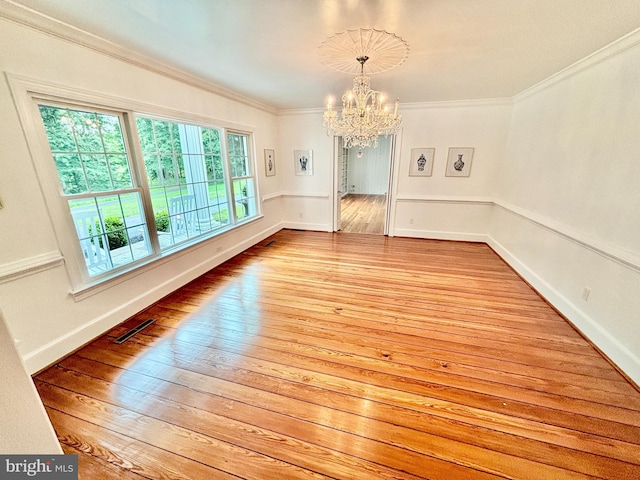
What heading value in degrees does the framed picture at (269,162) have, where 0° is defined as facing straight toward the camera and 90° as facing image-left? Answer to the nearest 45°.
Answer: approximately 315°

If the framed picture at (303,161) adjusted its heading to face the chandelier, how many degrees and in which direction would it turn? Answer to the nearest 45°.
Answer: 0° — it already faces it

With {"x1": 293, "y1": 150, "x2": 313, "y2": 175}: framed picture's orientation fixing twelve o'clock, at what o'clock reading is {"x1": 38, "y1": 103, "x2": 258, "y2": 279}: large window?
The large window is roughly at 1 o'clock from the framed picture.

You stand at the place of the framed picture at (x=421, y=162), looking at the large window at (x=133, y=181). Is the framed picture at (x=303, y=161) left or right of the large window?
right

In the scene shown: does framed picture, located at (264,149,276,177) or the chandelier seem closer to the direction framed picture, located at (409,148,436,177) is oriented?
the chandelier

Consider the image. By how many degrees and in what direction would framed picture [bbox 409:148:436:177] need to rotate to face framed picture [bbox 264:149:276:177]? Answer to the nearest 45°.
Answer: approximately 90° to its right

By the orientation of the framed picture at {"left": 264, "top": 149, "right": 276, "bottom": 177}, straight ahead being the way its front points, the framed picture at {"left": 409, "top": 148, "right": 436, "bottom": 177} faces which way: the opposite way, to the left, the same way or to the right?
to the right

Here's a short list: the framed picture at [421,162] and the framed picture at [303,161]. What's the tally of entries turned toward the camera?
2

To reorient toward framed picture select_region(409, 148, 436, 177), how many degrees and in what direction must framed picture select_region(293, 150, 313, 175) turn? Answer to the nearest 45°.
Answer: approximately 90° to its left

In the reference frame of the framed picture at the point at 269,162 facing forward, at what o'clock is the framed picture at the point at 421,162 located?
the framed picture at the point at 421,162 is roughly at 11 o'clock from the framed picture at the point at 269,162.

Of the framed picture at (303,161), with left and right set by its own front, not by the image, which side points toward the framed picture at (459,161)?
left

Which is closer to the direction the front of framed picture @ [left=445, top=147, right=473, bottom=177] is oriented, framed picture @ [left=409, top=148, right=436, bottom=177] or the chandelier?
the chandelier
